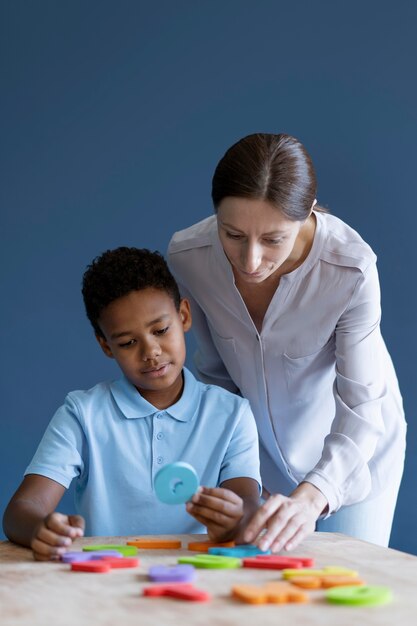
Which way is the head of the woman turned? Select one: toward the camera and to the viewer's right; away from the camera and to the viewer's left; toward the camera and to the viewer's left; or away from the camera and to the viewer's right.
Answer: toward the camera and to the viewer's left

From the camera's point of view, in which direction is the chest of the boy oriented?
toward the camera

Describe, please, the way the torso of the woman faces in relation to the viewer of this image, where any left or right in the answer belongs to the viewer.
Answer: facing the viewer and to the left of the viewer

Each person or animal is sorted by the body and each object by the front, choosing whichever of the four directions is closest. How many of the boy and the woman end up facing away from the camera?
0
